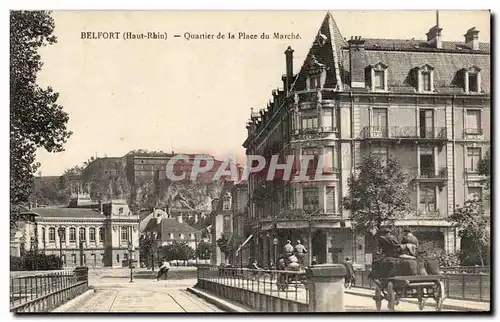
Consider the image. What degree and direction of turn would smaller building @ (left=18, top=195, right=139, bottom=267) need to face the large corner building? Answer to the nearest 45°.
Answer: approximately 90° to its left

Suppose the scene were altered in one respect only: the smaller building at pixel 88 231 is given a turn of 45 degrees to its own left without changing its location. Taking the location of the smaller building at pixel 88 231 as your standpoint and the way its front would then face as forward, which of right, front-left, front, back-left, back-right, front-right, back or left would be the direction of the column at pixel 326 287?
front

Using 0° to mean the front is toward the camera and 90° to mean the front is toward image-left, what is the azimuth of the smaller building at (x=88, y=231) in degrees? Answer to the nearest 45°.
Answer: approximately 0°
